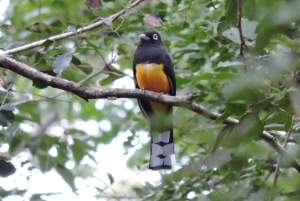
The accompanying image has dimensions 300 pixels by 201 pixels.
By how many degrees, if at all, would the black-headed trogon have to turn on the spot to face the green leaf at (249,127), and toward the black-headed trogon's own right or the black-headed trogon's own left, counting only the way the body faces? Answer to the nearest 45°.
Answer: approximately 45° to the black-headed trogon's own left

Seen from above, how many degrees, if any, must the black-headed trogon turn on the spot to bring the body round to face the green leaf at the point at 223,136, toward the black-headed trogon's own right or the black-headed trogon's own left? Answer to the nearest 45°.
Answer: approximately 45° to the black-headed trogon's own left

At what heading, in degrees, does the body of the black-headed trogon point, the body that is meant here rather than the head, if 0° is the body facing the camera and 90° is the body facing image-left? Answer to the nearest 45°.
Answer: approximately 45°

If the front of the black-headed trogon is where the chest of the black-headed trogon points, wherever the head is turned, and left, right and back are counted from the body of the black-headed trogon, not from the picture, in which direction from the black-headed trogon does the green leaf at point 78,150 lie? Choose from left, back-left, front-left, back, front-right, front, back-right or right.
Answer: front-right
